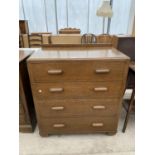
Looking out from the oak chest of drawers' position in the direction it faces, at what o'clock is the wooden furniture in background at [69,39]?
The wooden furniture in background is roughly at 6 o'clock from the oak chest of drawers.

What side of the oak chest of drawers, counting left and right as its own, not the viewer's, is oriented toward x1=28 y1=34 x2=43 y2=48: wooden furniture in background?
back

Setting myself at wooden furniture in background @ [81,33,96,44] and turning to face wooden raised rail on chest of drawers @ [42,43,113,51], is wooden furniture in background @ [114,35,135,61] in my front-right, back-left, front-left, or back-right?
front-left

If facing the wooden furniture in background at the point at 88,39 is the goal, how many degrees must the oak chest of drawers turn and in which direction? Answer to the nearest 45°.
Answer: approximately 180°

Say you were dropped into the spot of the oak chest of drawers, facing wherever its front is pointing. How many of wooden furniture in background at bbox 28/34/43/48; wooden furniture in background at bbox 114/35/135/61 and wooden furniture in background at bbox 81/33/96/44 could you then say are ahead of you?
0

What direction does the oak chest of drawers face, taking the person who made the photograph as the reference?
facing the viewer

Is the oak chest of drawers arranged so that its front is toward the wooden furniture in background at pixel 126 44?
no
